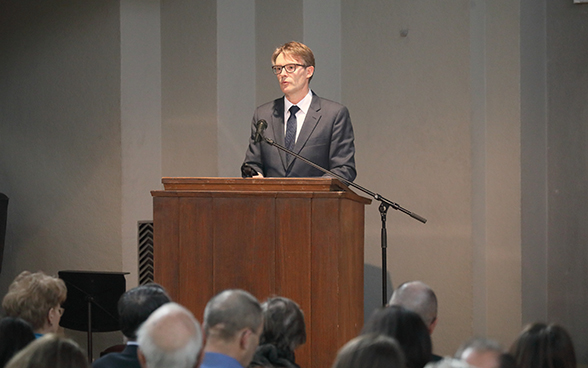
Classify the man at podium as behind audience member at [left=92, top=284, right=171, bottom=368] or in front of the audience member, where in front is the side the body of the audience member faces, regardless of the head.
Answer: in front

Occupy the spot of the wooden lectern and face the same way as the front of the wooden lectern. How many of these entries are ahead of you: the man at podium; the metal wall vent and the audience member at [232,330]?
1

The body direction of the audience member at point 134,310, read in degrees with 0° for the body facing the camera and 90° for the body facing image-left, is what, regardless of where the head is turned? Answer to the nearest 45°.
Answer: approximately 225°

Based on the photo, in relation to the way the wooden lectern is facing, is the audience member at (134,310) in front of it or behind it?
in front

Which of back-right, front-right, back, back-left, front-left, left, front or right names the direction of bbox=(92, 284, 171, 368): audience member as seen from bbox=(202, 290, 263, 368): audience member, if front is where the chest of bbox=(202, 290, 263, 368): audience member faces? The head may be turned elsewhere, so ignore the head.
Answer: left

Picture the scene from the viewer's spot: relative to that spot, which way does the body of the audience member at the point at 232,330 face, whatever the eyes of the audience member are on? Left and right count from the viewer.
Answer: facing away from the viewer and to the right of the viewer

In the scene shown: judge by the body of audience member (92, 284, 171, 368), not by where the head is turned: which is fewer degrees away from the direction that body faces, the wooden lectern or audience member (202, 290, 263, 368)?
the wooden lectern

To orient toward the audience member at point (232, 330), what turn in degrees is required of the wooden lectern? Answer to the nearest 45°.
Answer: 0° — it already faces them

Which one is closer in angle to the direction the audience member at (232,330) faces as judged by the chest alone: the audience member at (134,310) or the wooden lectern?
the wooden lectern

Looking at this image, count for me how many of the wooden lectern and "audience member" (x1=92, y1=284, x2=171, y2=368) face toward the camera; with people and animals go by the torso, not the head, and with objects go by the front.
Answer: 1
